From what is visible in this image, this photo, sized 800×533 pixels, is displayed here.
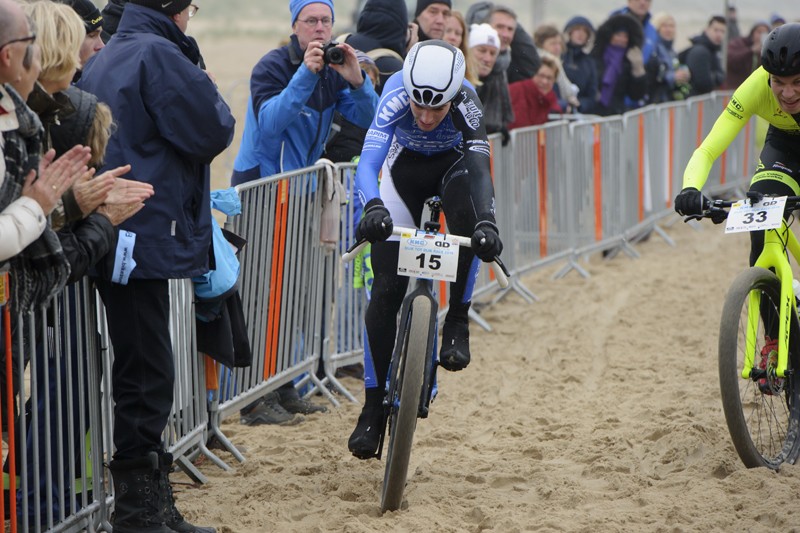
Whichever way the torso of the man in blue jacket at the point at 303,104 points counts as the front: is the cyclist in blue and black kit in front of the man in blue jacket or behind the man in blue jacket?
in front

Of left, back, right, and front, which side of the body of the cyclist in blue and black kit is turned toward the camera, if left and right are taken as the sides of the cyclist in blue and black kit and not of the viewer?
front

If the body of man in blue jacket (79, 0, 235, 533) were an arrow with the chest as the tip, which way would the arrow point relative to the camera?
to the viewer's right

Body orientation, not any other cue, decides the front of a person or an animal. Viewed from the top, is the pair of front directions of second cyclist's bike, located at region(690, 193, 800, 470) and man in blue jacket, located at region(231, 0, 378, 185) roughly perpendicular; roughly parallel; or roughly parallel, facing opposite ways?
roughly perpendicular

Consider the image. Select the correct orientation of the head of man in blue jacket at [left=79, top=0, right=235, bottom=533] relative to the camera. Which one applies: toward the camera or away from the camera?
away from the camera

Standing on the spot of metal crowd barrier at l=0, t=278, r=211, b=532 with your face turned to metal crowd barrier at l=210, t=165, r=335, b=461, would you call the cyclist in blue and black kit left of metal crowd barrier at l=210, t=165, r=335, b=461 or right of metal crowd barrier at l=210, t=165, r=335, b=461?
right

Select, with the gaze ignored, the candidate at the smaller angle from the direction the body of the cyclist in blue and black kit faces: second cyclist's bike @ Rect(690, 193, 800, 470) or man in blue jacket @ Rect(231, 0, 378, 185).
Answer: the second cyclist's bike

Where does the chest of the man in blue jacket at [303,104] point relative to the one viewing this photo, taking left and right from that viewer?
facing the viewer and to the right of the viewer

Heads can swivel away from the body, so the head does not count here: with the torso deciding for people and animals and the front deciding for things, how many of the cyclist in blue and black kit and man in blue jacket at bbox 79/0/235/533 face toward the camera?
1

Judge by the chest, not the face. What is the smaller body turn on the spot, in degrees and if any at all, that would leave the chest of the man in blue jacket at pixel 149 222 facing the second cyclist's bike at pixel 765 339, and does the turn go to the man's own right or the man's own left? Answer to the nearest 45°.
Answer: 0° — they already face it

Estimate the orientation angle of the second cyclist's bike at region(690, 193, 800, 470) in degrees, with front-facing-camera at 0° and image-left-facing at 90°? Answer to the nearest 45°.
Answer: approximately 45°
